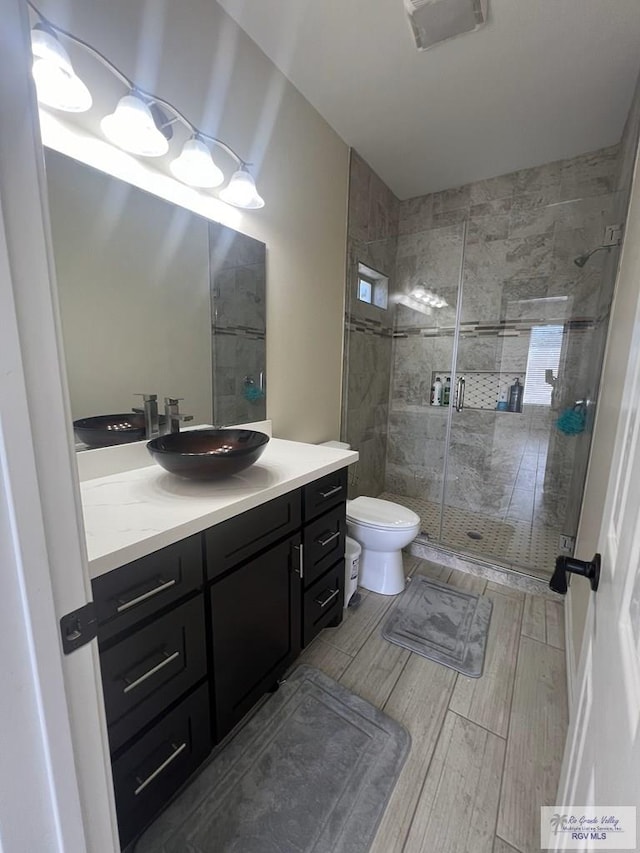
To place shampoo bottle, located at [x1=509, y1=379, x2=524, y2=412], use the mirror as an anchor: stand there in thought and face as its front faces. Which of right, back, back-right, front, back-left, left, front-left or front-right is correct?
front-left

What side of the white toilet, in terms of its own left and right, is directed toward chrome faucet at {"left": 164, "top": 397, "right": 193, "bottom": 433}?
right

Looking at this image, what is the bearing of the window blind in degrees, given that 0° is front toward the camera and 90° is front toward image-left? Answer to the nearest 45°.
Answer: approximately 0°

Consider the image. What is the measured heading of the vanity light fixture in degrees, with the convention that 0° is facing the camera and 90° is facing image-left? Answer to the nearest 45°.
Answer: approximately 315°

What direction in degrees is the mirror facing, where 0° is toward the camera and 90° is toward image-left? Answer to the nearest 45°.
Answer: approximately 315°

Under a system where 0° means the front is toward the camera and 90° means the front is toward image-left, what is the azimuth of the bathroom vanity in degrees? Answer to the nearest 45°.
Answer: approximately 315°
